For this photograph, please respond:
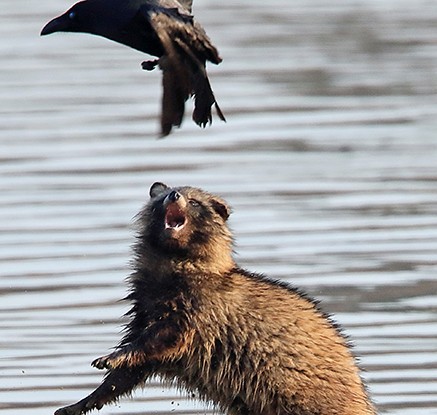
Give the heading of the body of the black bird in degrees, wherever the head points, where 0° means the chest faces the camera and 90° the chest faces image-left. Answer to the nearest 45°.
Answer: approximately 90°
